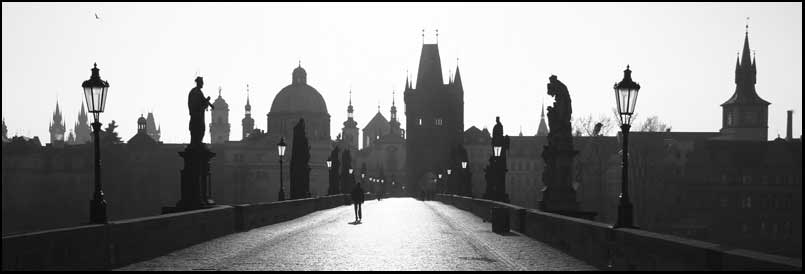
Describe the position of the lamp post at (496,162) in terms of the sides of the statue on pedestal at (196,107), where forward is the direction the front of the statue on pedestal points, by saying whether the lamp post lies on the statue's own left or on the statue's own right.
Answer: on the statue's own left

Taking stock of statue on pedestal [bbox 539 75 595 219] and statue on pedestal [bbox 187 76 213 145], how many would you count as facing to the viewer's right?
1

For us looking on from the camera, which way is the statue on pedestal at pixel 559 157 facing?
facing to the left of the viewer

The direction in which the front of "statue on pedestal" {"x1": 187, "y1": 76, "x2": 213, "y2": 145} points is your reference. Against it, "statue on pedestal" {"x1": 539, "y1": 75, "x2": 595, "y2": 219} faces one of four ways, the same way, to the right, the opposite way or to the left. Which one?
the opposite way

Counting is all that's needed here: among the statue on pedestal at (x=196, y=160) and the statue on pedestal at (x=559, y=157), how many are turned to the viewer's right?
1

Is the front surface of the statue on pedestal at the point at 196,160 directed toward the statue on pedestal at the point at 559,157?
yes

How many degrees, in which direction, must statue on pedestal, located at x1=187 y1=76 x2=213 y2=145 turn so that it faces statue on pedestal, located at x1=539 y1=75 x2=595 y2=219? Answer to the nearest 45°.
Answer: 0° — it already faces it

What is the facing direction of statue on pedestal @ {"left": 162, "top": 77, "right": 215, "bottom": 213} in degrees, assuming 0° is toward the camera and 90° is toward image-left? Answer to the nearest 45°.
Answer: approximately 270°
